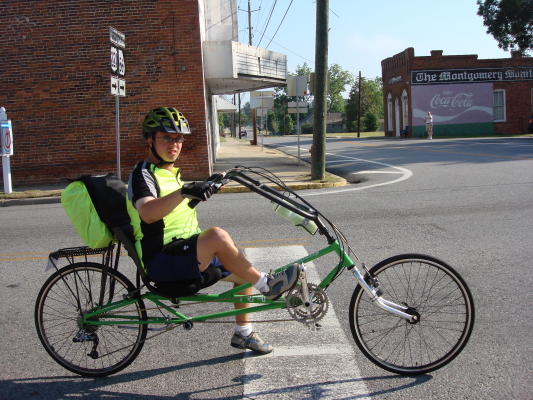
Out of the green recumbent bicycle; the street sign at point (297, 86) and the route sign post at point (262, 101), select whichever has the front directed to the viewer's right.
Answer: the green recumbent bicycle

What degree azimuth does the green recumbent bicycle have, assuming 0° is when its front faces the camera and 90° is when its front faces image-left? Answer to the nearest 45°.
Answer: approximately 270°
